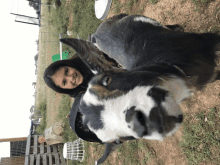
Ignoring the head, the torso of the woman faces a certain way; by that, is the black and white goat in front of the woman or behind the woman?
in front

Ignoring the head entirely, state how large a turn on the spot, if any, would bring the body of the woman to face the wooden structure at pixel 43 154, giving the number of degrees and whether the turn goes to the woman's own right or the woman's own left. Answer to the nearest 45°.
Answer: approximately 180°

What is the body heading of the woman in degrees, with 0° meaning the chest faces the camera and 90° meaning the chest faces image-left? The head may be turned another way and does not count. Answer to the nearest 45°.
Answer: approximately 0°
